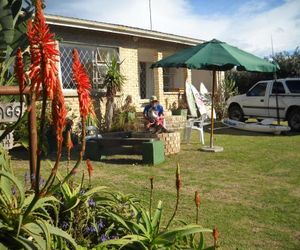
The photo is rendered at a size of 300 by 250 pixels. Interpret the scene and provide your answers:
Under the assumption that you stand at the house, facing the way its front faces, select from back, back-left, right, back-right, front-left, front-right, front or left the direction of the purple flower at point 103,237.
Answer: front-right

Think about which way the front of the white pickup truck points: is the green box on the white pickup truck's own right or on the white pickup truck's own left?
on the white pickup truck's own left

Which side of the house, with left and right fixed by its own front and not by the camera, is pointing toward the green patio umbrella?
front

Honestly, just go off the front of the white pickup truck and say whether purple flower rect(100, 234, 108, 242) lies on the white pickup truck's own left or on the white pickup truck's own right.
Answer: on the white pickup truck's own left

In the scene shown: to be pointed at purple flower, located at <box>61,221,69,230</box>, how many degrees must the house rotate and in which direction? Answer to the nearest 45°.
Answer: approximately 45° to its right

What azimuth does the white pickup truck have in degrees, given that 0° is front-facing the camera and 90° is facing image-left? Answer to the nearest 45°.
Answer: approximately 135°

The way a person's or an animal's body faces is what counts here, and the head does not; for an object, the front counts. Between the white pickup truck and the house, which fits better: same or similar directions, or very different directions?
very different directions
